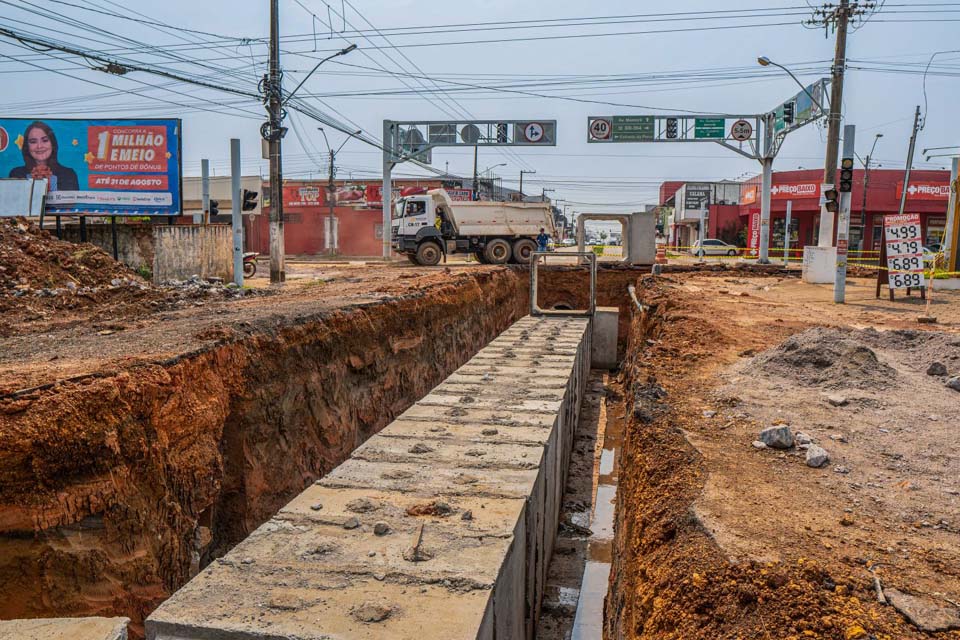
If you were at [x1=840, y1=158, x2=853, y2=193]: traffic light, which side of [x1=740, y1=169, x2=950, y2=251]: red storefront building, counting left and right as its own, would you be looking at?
front

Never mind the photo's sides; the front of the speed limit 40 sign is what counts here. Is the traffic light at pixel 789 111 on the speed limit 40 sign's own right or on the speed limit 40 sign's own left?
on the speed limit 40 sign's own left

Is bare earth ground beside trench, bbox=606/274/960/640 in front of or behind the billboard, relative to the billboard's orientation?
in front

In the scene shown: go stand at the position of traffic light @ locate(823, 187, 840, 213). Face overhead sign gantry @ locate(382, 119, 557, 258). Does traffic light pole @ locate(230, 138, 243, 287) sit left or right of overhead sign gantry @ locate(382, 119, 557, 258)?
left

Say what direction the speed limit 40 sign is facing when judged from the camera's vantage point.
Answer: facing the viewer

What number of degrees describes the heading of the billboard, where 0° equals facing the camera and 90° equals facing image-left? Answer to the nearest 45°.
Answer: approximately 0°

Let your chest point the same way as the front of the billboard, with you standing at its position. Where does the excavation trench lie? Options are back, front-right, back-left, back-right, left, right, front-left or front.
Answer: front

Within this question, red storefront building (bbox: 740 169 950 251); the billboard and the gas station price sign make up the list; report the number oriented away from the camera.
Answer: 0

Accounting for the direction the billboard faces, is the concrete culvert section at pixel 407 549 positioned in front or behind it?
in front

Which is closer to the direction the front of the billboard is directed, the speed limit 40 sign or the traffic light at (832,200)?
the traffic light
